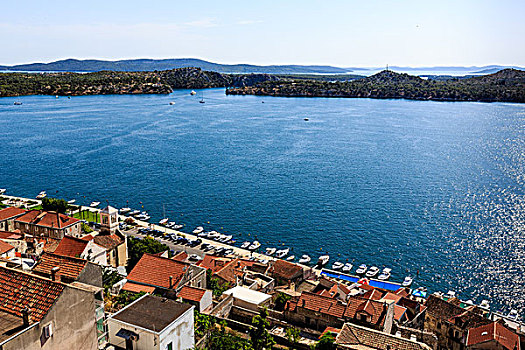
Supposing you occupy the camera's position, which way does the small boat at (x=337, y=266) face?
facing away from the viewer and to the right of the viewer

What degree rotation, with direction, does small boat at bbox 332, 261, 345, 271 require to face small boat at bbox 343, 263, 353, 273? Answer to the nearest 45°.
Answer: approximately 45° to its right

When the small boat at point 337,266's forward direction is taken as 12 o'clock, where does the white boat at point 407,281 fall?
The white boat is roughly at 2 o'clock from the small boat.

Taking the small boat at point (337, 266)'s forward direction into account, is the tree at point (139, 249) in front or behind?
behind

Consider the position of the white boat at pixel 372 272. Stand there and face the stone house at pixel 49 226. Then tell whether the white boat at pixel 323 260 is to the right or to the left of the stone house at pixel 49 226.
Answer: right

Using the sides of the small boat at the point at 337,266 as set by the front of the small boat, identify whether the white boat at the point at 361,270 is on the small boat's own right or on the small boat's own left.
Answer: on the small boat's own right

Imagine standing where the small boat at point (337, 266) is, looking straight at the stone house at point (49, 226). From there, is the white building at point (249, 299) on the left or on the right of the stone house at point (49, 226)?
left

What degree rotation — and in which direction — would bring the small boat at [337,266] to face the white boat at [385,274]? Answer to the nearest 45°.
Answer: approximately 45° to its right
